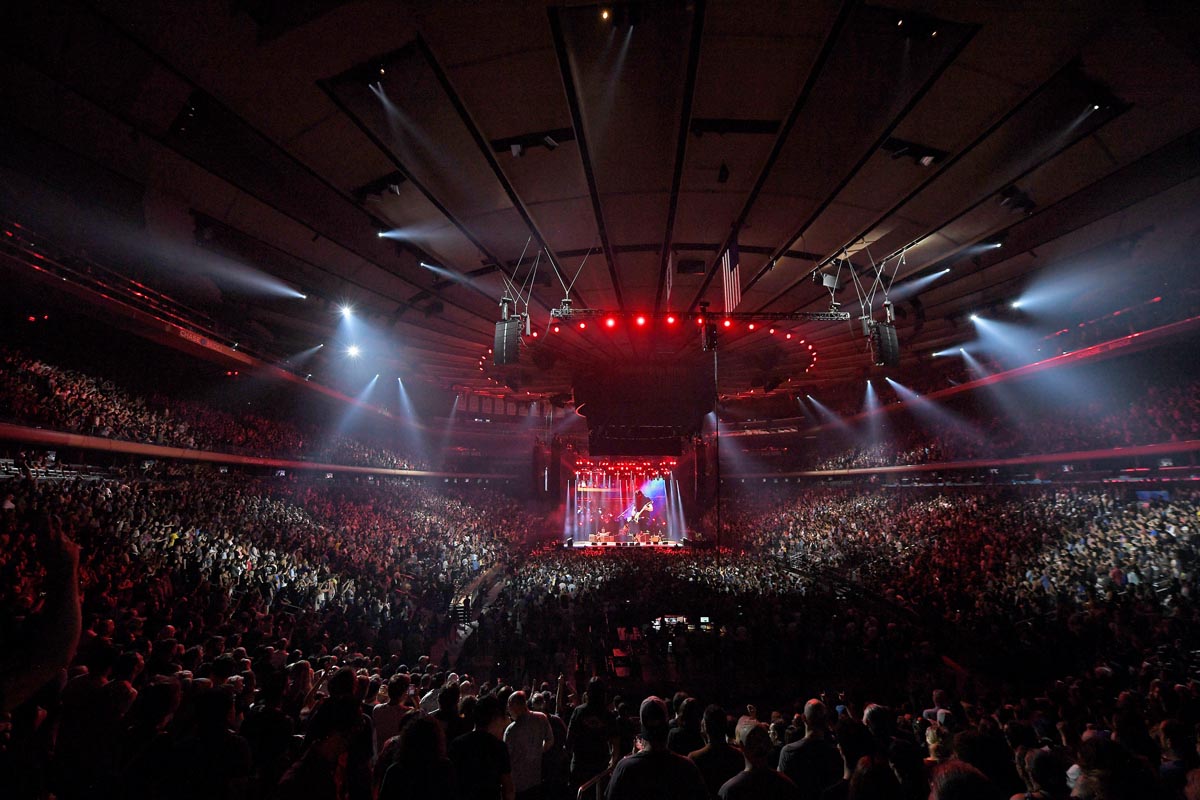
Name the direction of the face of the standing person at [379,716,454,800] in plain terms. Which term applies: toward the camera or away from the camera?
away from the camera

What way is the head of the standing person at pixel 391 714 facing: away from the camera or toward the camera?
away from the camera

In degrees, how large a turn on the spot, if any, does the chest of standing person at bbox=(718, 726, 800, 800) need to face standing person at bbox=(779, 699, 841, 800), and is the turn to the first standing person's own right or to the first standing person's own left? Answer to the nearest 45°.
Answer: approximately 45° to the first standing person's own right

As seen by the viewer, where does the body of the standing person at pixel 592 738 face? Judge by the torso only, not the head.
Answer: away from the camera

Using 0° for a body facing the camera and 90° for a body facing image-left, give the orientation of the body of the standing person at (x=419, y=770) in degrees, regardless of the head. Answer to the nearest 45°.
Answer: approximately 180°

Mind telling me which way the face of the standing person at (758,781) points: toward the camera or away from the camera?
away from the camera

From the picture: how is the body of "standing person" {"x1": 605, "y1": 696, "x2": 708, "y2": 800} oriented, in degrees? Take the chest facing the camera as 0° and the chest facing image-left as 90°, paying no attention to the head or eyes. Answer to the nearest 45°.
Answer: approximately 180°

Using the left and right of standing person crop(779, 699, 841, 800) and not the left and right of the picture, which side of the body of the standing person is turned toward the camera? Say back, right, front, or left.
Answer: back

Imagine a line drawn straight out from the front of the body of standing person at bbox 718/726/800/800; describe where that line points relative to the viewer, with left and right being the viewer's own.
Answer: facing away from the viewer

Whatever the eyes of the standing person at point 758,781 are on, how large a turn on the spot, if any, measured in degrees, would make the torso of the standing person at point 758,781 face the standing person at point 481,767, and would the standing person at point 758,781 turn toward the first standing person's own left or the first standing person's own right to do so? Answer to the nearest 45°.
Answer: approximately 90° to the first standing person's own left

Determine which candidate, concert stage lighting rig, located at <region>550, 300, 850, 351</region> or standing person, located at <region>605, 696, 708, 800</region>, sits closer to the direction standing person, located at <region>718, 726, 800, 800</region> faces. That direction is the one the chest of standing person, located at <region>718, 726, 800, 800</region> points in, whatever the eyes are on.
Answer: the concert stage lighting rig
